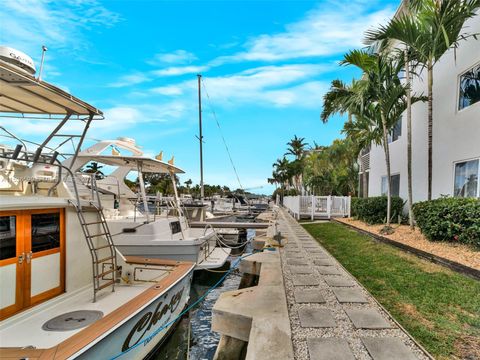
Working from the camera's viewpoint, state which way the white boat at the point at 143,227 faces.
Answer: facing away from the viewer and to the left of the viewer

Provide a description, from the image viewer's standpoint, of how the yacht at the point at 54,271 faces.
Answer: facing away from the viewer and to the left of the viewer

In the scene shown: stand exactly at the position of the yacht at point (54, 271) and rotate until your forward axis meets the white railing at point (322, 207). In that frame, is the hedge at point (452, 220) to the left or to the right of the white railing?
right

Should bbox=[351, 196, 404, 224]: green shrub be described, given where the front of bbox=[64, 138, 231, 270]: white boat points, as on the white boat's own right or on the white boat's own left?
on the white boat's own right

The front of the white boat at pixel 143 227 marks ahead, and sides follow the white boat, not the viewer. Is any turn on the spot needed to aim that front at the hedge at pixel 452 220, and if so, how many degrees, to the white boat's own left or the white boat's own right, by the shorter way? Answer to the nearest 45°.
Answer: approximately 135° to the white boat's own right

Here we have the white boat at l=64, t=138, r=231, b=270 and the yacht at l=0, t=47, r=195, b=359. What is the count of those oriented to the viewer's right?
0

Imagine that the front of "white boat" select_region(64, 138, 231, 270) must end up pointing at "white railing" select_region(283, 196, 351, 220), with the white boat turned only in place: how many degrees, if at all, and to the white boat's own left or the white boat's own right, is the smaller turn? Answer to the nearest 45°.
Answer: approximately 90° to the white boat's own right

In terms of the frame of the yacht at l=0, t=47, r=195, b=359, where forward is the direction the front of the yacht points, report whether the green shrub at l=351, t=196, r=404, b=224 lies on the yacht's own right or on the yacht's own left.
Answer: on the yacht's own right
